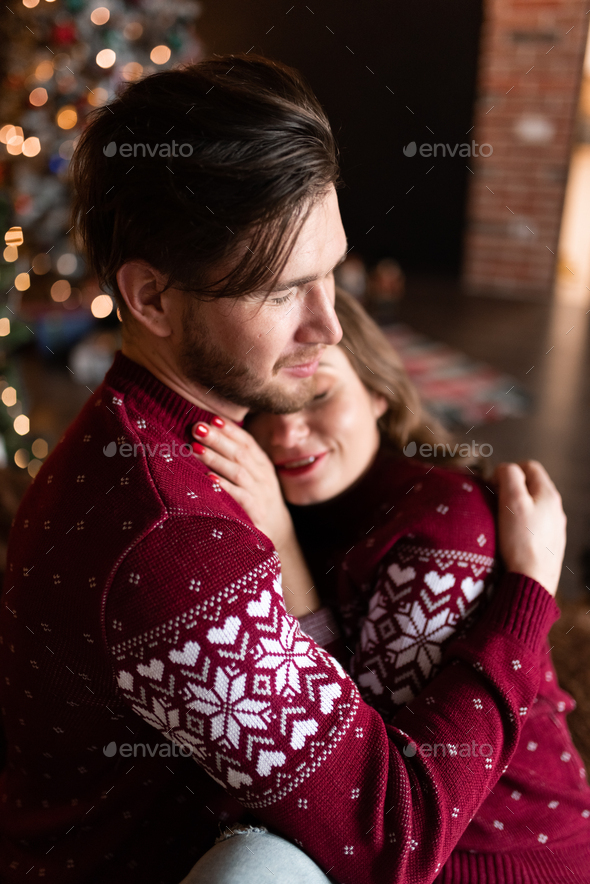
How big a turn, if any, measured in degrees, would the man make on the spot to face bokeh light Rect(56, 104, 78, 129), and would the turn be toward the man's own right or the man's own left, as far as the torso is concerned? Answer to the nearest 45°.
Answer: approximately 90° to the man's own left

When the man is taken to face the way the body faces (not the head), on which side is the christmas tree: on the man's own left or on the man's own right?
on the man's own left

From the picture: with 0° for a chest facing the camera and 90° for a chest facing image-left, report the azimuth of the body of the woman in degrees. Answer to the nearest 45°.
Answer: approximately 45°

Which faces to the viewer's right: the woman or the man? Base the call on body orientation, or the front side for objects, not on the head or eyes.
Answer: the man

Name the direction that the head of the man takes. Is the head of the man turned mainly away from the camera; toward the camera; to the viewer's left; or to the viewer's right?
to the viewer's right

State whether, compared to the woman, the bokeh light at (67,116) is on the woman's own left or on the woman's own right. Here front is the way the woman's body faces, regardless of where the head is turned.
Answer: on the woman's own right

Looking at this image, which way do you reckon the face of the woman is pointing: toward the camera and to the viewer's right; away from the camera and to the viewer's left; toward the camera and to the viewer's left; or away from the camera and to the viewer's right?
toward the camera and to the viewer's left

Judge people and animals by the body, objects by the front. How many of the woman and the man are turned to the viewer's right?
1

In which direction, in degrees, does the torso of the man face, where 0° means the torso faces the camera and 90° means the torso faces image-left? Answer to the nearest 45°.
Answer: approximately 270°

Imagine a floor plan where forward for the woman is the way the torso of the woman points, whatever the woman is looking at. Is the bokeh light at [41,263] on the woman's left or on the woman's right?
on the woman's right
